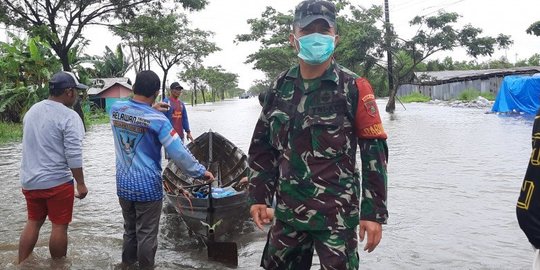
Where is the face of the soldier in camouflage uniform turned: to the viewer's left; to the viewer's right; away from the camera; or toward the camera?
toward the camera

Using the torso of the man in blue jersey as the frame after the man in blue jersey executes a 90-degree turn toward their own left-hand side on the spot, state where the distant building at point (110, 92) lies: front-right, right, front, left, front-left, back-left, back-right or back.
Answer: front-right

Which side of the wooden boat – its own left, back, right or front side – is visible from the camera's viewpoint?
back

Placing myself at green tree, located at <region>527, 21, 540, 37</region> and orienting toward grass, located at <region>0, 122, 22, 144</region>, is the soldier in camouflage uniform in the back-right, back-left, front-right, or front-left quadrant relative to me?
front-left

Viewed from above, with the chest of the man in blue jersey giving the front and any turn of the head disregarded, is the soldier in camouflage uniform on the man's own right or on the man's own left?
on the man's own right

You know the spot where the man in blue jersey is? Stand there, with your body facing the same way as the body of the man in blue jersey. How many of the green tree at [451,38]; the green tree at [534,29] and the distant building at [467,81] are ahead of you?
3

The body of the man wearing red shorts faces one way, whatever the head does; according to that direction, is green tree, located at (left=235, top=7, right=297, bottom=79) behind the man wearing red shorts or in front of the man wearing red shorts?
in front

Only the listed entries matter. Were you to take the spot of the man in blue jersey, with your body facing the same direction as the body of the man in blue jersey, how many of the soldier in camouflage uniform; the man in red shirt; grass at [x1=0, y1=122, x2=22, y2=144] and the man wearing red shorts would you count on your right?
1

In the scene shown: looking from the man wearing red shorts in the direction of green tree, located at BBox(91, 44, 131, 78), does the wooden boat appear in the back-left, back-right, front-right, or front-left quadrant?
front-right

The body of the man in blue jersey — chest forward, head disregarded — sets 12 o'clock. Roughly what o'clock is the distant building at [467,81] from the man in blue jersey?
The distant building is roughly at 12 o'clock from the man in blue jersey.

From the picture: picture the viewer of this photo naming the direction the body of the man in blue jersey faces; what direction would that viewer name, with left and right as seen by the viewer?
facing away from the viewer and to the right of the viewer

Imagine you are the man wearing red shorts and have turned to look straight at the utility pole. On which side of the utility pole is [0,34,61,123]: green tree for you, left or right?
left

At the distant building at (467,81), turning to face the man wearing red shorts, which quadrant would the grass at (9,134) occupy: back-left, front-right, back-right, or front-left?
front-right

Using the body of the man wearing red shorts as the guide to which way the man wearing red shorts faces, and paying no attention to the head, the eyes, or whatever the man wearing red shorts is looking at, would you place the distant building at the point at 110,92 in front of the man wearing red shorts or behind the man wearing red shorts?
in front

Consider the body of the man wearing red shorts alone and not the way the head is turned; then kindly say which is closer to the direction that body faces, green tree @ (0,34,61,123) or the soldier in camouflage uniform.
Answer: the green tree

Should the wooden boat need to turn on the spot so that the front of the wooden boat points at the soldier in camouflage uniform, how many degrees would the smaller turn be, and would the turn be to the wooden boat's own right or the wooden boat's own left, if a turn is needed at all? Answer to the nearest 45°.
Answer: approximately 180°
